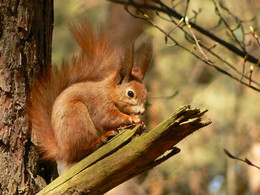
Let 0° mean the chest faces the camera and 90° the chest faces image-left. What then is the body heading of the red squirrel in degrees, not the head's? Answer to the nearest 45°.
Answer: approximately 270°
